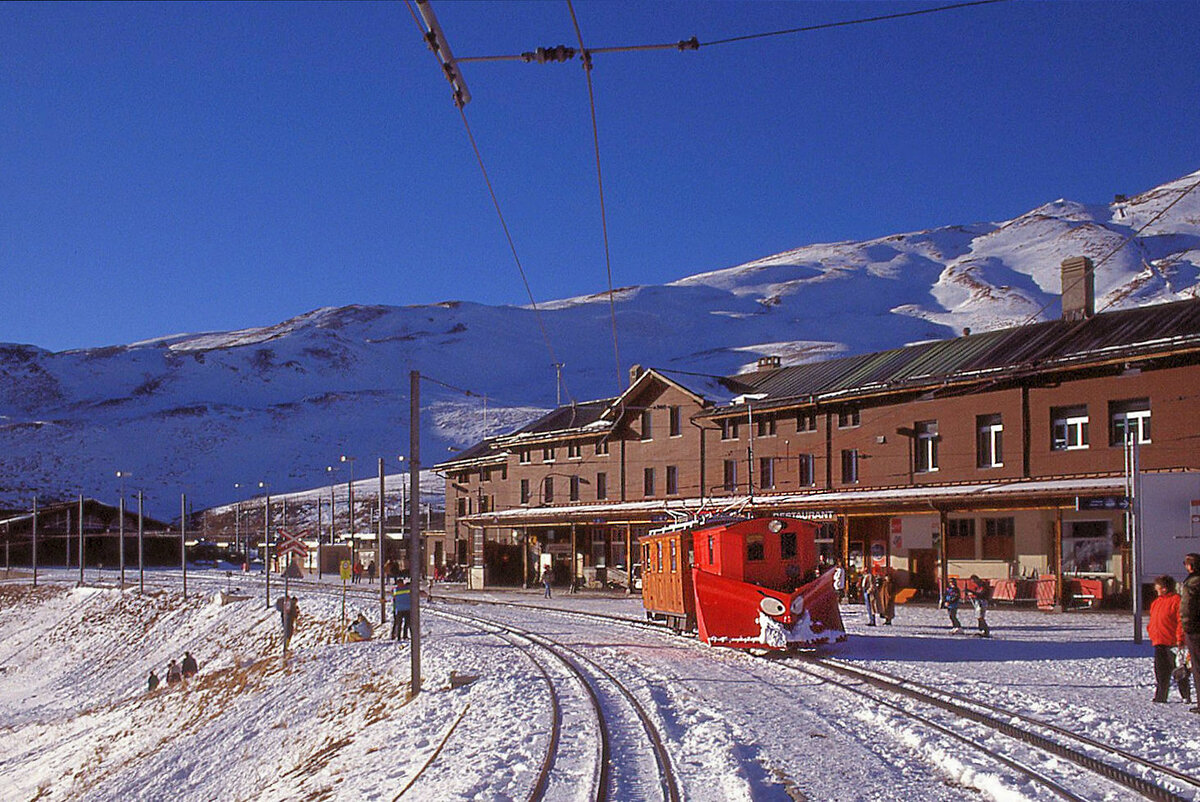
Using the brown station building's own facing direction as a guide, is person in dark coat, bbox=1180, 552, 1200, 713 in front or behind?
in front

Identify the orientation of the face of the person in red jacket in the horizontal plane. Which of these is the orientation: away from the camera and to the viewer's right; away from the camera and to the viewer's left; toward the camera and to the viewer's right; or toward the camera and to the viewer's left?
toward the camera and to the viewer's left

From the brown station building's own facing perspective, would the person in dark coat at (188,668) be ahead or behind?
ahead

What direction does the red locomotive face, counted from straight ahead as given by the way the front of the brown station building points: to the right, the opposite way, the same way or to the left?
to the left

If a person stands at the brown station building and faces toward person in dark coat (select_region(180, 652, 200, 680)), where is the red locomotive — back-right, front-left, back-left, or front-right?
front-left

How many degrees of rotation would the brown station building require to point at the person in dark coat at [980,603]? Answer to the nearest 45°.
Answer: approximately 45° to its left

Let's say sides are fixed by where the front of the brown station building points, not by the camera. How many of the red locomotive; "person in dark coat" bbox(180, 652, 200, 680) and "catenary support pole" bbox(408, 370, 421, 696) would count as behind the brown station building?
0

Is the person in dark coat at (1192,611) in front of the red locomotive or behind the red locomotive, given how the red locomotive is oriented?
in front

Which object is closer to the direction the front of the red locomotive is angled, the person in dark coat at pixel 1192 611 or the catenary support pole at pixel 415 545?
the person in dark coat

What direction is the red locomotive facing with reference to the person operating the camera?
facing the viewer and to the right of the viewer

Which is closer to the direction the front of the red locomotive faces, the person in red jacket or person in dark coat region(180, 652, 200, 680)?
the person in red jacket

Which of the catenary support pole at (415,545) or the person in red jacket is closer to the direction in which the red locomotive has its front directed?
the person in red jacket

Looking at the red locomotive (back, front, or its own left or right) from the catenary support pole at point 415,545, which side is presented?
right

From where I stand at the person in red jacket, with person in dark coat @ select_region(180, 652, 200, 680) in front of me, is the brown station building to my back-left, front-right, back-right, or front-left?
front-right

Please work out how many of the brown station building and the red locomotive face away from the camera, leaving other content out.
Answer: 0

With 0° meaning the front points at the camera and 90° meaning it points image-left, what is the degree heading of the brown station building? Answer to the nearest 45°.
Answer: approximately 45°
